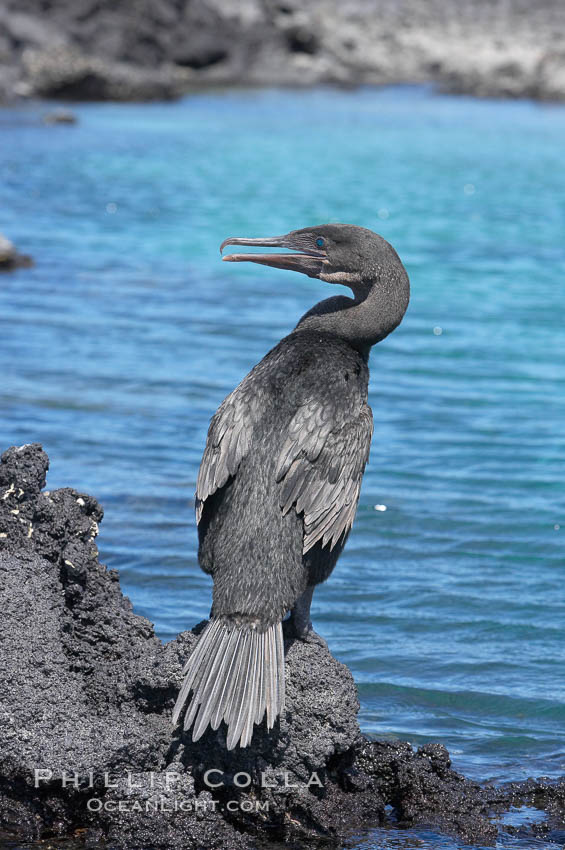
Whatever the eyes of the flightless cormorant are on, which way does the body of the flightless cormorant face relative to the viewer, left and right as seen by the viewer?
facing away from the viewer and to the right of the viewer

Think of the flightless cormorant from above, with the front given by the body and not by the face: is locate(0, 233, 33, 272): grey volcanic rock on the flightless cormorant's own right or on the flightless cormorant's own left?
on the flightless cormorant's own left
